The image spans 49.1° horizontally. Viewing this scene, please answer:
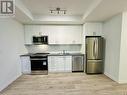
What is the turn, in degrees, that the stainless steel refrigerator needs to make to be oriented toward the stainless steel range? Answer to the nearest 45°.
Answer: approximately 90° to its right

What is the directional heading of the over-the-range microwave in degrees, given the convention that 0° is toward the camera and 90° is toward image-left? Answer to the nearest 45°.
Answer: approximately 0°

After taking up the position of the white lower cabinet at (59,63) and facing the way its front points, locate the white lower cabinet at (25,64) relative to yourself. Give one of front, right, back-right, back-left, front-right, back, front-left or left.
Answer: right

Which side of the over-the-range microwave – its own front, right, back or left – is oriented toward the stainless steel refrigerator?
left

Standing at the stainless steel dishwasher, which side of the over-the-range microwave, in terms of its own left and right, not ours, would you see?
left

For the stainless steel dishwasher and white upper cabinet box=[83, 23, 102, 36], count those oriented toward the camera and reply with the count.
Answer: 2

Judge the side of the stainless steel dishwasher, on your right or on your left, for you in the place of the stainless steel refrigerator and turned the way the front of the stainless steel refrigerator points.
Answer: on your right
